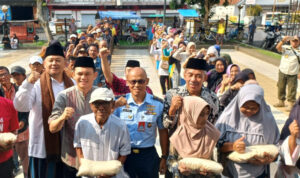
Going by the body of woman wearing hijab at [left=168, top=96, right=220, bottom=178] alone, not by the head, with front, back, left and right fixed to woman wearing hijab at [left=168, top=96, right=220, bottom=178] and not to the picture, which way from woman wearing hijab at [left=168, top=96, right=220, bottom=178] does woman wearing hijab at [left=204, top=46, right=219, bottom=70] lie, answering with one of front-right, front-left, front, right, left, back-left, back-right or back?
back-left

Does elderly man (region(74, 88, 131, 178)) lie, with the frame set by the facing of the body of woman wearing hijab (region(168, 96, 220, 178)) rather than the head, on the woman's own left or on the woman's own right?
on the woman's own right

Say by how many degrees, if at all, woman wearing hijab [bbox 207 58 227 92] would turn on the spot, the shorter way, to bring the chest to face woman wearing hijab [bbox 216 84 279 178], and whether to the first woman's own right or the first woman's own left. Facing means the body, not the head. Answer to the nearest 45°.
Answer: approximately 45° to the first woman's own left

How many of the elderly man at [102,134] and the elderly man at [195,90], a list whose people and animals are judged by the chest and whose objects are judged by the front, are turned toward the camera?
2

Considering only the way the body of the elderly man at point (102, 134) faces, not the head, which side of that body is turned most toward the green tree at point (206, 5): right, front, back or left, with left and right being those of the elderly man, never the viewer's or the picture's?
back

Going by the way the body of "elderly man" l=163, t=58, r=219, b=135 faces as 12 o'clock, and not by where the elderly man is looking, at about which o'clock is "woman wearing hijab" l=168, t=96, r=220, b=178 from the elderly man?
The woman wearing hijab is roughly at 12 o'clock from the elderly man.
